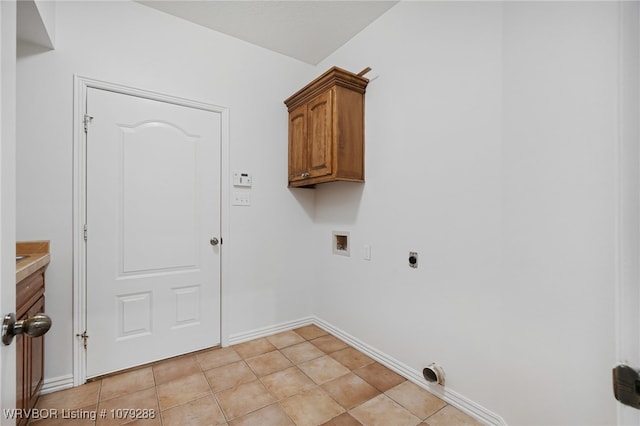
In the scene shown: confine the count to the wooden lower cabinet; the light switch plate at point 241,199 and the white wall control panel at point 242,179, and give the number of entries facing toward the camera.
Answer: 2

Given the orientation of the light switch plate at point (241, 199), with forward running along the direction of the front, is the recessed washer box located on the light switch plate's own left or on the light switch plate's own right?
on the light switch plate's own left

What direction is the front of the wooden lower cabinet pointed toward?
to the viewer's right

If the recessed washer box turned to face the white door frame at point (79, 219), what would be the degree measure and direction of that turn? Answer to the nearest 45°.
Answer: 0° — it already faces it

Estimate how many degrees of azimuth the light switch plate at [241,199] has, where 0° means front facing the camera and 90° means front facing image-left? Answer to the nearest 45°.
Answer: approximately 0°

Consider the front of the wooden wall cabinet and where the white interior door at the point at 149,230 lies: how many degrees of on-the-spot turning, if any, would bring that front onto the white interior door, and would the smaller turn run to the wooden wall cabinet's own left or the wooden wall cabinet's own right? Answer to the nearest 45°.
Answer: approximately 45° to the wooden wall cabinet's own right

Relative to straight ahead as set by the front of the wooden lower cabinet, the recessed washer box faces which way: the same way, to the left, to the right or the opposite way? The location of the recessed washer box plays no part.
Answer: the opposite way

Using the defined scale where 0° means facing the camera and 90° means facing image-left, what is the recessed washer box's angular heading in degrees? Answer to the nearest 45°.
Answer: approximately 45°
